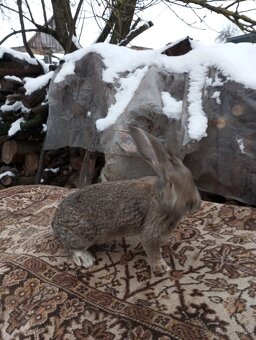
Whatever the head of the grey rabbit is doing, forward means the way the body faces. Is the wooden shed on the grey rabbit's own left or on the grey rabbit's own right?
on the grey rabbit's own left

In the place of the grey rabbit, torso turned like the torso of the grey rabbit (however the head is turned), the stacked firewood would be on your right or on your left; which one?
on your left

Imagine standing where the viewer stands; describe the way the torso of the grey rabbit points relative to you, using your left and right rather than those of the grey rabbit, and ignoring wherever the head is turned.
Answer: facing to the right of the viewer
